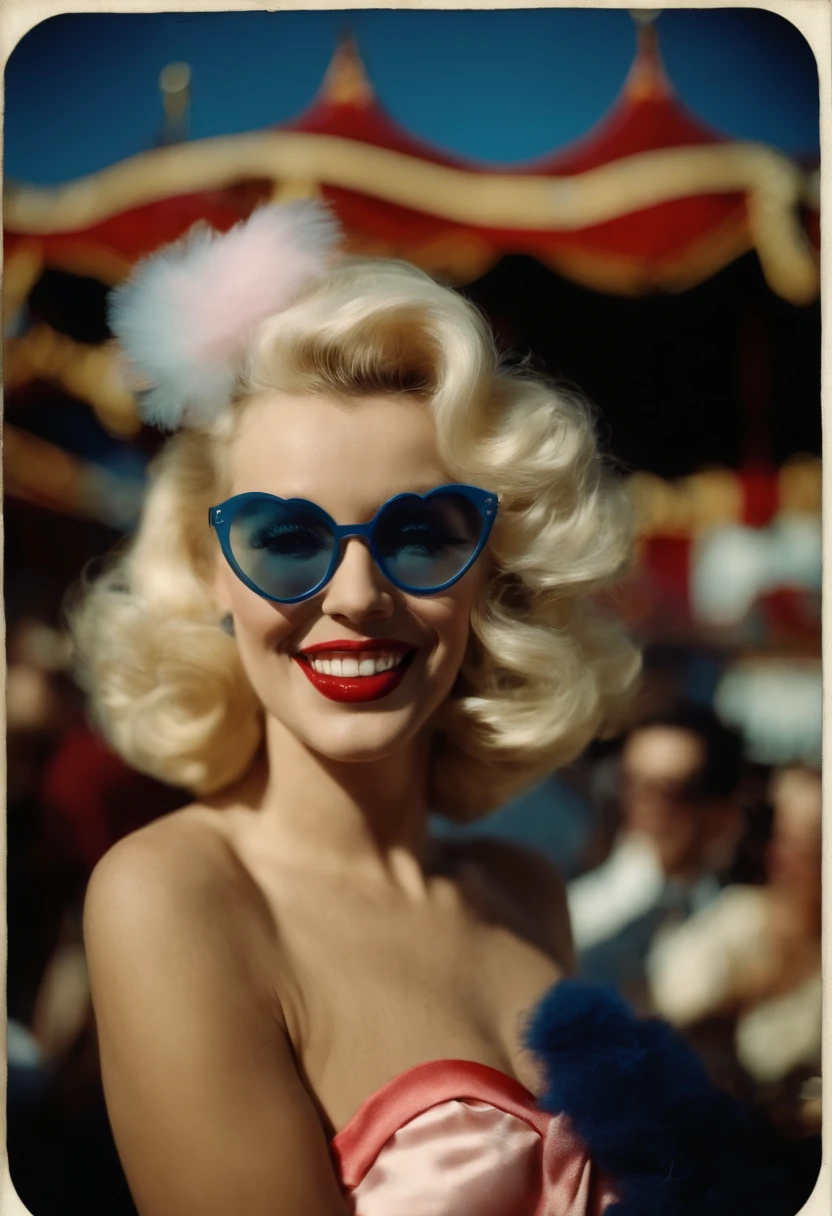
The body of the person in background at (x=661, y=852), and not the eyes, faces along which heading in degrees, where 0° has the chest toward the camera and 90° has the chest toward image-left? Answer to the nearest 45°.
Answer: approximately 45°
